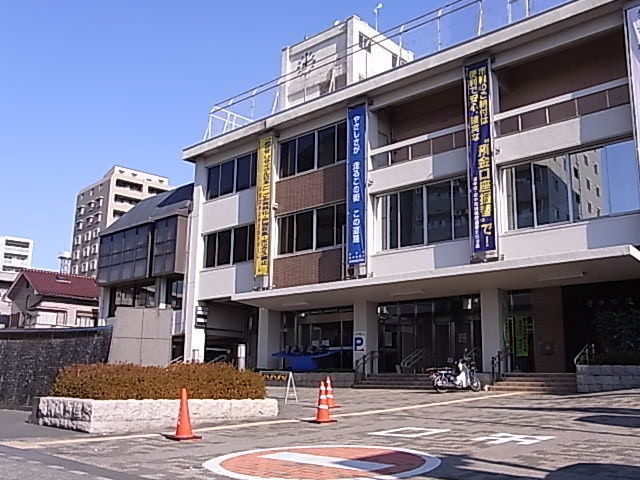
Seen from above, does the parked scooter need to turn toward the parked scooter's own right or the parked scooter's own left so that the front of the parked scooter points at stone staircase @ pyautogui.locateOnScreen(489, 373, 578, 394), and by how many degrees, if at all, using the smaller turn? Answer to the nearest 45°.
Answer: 0° — it already faces it

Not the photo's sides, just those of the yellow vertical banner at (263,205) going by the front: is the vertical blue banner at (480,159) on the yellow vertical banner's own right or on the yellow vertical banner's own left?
on the yellow vertical banner's own left

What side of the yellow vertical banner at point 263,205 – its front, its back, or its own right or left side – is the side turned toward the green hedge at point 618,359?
left

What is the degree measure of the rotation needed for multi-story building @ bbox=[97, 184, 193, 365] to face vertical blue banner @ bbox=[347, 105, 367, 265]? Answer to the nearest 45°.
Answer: approximately 90° to its left

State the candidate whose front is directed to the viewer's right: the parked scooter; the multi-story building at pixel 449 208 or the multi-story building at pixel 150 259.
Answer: the parked scooter

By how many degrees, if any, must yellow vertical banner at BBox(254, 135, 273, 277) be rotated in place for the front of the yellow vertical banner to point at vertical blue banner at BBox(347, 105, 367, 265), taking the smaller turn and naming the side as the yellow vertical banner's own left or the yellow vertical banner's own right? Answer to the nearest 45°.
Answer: approximately 90° to the yellow vertical banner's own left

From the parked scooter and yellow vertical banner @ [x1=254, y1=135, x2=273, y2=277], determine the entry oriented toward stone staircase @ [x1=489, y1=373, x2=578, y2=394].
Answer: the parked scooter

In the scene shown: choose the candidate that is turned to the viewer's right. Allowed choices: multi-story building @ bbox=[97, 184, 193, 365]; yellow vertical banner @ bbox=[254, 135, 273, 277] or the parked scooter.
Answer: the parked scooter
